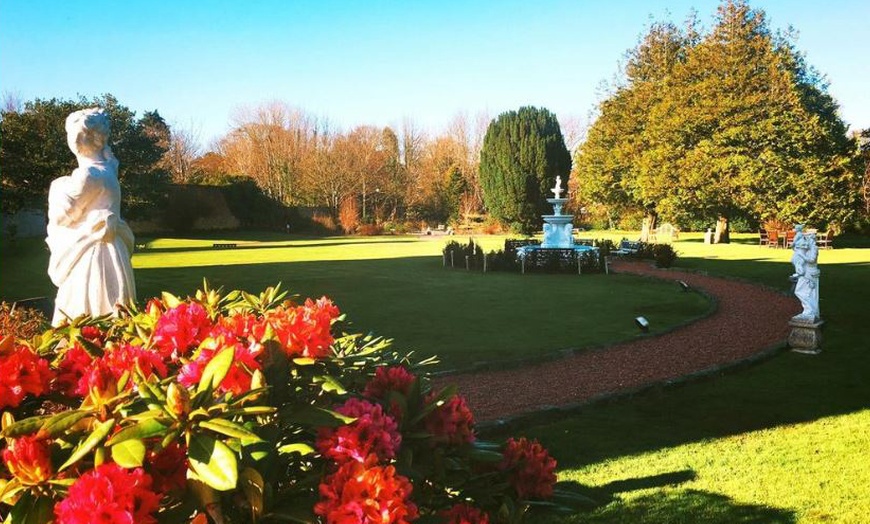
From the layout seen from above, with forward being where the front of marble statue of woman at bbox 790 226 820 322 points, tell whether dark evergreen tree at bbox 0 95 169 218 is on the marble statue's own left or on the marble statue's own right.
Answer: on the marble statue's own right

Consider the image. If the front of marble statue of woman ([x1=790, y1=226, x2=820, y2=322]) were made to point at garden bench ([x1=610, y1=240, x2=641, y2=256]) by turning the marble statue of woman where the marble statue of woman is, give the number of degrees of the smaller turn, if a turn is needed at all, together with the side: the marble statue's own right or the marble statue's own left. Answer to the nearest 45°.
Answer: approximately 135° to the marble statue's own right

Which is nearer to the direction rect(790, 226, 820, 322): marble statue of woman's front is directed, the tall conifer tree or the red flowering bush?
the red flowering bush

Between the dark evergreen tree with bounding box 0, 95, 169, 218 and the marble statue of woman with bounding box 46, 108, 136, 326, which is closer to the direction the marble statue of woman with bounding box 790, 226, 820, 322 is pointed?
the marble statue of woman

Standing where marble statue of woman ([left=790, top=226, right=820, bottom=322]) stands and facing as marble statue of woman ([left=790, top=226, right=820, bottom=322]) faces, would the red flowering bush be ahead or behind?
ahead

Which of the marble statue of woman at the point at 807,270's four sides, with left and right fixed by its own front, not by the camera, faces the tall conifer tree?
right

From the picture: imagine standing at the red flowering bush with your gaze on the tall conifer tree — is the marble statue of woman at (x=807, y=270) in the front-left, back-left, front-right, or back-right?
front-right

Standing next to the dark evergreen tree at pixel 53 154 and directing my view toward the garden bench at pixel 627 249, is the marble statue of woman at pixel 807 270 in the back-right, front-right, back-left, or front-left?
front-right

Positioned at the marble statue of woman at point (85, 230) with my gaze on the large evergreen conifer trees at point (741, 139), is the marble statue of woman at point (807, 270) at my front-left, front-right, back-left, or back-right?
front-right

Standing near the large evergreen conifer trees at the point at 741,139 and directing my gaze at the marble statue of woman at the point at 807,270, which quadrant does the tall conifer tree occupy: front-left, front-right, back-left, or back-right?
back-right

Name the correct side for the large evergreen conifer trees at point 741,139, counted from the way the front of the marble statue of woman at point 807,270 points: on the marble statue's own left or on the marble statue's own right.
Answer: on the marble statue's own right

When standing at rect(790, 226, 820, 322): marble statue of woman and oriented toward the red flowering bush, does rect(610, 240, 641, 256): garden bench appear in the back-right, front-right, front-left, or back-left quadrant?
back-right

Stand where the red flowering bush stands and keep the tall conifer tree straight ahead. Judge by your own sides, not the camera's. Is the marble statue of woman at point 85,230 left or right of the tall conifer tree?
left

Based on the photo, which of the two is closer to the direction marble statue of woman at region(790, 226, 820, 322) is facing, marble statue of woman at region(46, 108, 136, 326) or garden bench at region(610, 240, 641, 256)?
the marble statue of woman

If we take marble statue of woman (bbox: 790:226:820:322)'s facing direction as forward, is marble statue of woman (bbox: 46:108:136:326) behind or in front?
in front

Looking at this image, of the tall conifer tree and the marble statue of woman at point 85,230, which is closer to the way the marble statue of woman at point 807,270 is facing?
the marble statue of woman
